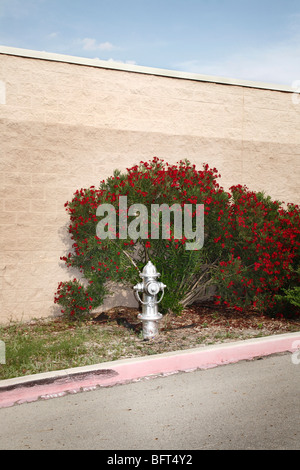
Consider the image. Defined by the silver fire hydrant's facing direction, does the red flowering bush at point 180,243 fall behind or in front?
behind

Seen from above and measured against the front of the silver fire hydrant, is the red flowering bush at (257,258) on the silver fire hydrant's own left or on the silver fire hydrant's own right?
on the silver fire hydrant's own left

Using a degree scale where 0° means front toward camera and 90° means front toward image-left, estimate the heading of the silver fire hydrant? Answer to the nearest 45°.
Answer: approximately 0°
